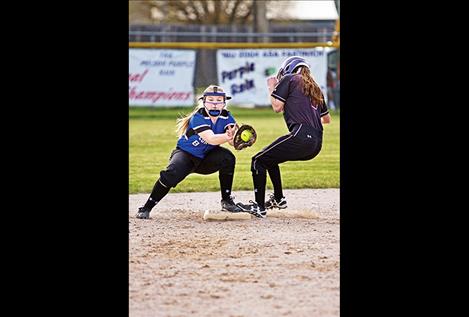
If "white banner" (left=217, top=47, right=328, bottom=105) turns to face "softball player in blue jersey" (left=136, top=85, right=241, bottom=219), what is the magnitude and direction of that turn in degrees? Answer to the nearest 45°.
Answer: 0° — it already faces them

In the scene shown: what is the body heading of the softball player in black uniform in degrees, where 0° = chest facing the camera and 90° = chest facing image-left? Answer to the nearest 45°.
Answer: approximately 135°

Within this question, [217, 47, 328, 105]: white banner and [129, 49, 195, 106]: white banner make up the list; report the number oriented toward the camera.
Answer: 2

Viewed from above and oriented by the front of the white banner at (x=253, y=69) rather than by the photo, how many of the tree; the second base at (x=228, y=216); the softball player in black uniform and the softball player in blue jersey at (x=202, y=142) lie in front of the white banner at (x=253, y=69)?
3

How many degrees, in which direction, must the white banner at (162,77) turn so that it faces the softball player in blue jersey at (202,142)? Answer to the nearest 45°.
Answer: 0° — it already faces them

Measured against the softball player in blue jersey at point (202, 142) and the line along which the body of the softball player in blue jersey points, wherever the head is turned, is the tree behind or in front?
behind

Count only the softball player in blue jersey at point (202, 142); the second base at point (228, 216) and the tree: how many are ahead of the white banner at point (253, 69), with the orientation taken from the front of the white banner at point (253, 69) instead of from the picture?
2

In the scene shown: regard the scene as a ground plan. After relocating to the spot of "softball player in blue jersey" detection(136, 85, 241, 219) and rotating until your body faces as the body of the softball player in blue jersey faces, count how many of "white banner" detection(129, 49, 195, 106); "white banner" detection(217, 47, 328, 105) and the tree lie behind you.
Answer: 3

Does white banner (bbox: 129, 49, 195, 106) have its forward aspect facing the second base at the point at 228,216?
yes

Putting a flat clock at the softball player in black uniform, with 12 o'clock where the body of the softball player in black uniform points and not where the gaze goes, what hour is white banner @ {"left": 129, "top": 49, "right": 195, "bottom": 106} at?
The white banner is roughly at 1 o'clock from the softball player in black uniform.
